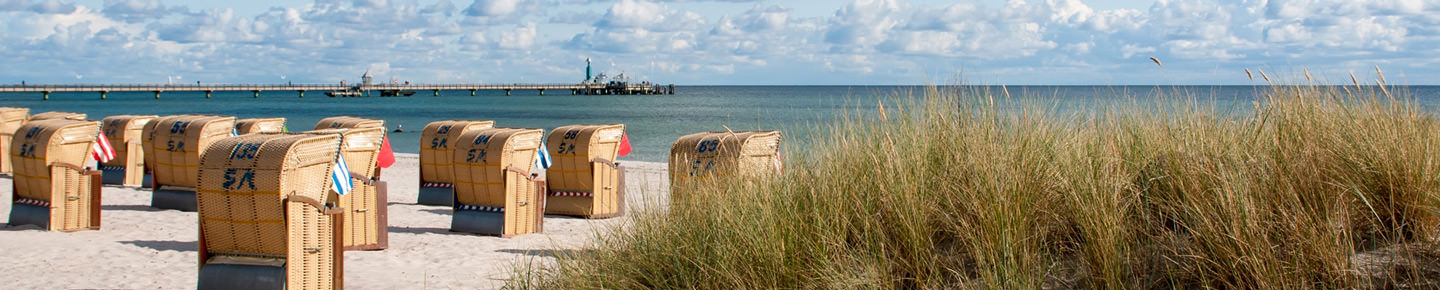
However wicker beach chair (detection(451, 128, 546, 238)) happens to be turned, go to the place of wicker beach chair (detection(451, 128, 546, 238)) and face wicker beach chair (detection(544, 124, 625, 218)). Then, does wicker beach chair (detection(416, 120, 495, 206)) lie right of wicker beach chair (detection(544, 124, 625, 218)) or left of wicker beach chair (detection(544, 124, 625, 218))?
left

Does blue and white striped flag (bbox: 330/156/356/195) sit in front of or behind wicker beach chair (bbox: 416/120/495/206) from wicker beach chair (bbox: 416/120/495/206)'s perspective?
behind

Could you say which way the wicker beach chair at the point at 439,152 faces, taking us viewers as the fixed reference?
facing away from the viewer and to the right of the viewer

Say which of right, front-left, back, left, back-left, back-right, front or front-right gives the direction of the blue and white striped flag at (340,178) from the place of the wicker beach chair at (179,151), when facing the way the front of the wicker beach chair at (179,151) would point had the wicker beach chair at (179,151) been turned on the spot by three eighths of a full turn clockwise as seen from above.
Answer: front

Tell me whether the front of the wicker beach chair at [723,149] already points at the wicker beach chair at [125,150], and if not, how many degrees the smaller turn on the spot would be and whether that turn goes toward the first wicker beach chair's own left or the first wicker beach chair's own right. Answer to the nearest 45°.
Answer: approximately 90° to the first wicker beach chair's own left

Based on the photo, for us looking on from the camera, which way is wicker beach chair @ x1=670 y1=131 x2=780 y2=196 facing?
facing away from the viewer and to the right of the viewer

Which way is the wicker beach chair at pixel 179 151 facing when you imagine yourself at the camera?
facing away from the viewer and to the right of the viewer

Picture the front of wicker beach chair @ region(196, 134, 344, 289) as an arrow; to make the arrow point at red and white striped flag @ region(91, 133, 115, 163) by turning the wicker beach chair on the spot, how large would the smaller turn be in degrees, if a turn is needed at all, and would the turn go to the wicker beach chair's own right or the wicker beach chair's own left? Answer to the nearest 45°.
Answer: approximately 45° to the wicker beach chair's own left

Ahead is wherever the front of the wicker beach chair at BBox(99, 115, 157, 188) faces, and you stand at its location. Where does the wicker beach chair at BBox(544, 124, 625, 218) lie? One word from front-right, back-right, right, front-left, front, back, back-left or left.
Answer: right

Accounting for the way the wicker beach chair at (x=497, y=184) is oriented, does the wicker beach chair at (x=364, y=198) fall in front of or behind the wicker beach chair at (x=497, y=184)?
behind

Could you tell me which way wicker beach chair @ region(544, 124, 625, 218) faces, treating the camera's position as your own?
facing away from the viewer and to the right of the viewer
